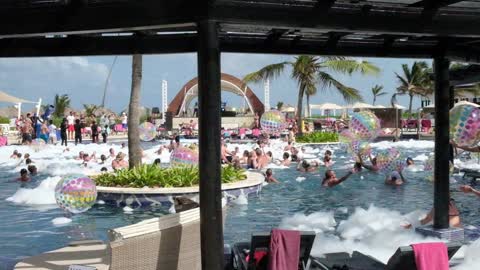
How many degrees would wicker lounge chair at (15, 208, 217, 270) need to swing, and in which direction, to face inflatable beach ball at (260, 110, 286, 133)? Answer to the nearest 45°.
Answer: approximately 135° to its right

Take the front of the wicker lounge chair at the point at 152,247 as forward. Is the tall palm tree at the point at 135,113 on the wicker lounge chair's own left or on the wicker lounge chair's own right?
on the wicker lounge chair's own right

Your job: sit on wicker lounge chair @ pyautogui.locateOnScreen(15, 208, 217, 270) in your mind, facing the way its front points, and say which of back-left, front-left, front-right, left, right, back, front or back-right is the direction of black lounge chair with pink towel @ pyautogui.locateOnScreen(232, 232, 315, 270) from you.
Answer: back

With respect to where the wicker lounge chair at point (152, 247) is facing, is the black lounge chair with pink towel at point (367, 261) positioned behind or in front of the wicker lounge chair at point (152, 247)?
behind

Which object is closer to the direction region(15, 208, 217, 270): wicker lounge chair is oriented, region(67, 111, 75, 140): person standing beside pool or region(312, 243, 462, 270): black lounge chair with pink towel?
the person standing beside pool

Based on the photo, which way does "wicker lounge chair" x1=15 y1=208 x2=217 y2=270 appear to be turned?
to the viewer's left

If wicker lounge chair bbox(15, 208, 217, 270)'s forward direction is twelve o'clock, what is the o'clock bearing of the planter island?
The planter island is roughly at 3 o'clock from the wicker lounge chair.
